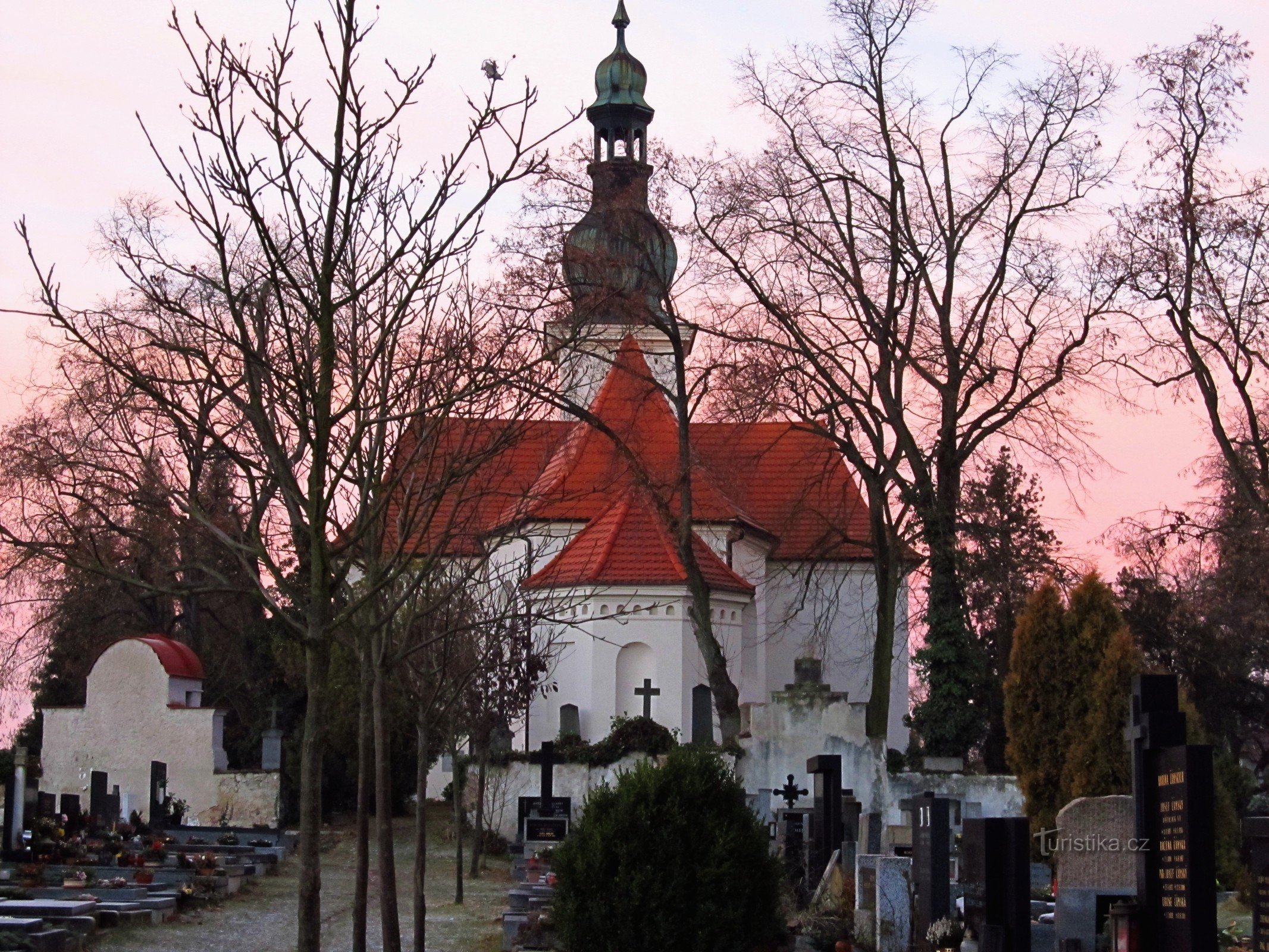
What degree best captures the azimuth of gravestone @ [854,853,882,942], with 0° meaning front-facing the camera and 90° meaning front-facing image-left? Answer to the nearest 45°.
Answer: approximately 45°

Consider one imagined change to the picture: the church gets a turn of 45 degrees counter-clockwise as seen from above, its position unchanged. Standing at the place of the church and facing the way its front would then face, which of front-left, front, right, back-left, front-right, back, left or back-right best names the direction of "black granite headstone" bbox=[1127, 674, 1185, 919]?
back-left

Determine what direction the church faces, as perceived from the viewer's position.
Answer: facing away from the viewer

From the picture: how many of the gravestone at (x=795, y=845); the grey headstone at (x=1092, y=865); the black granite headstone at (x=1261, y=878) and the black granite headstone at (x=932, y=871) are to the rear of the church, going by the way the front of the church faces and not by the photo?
4

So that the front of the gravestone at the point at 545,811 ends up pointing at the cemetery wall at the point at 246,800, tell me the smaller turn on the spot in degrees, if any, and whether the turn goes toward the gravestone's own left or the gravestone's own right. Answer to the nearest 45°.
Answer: approximately 135° to the gravestone's own right

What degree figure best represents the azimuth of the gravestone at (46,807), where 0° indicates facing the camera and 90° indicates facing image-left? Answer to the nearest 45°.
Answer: approximately 0°

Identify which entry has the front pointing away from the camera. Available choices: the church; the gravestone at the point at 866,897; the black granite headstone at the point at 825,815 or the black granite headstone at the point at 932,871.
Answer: the church

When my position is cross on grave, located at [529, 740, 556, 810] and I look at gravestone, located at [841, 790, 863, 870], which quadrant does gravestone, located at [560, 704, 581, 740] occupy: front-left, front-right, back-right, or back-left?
back-left
